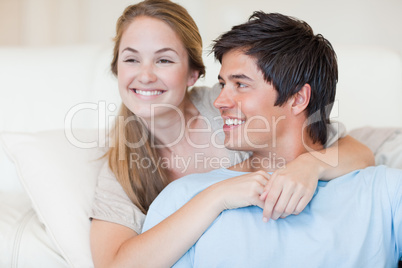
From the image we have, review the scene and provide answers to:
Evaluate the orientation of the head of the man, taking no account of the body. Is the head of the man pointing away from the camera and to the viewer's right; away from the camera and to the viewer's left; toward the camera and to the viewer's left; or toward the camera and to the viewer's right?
toward the camera and to the viewer's left

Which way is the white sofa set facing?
toward the camera

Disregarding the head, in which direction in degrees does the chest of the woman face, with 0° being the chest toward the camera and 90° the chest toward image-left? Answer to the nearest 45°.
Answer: approximately 315°
